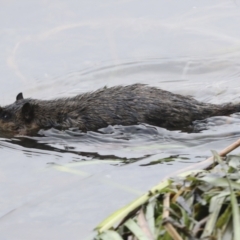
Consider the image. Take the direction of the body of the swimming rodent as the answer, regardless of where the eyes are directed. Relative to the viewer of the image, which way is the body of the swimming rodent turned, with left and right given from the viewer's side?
facing to the left of the viewer
